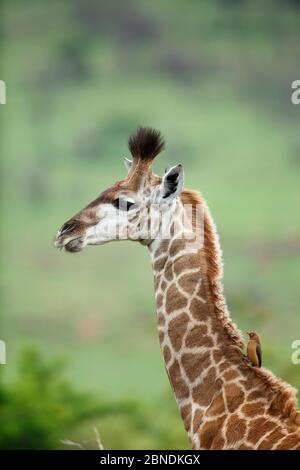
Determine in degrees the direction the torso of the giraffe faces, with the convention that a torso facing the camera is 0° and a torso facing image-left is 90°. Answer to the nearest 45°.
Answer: approximately 90°
